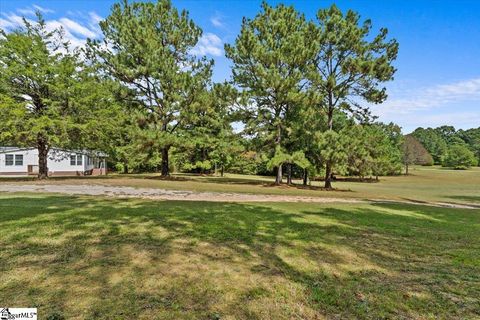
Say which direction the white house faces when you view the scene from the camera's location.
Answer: facing to the right of the viewer

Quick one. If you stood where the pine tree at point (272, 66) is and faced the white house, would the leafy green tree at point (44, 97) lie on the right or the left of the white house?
left
